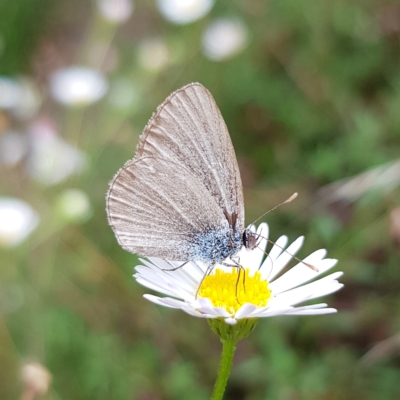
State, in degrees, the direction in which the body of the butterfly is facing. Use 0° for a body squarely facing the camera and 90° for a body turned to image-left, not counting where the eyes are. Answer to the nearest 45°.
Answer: approximately 270°

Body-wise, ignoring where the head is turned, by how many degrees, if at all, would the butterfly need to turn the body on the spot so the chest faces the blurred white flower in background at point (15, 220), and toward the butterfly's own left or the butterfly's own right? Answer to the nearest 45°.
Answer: approximately 135° to the butterfly's own left

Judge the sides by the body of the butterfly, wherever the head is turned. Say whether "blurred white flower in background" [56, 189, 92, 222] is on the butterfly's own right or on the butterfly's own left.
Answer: on the butterfly's own left

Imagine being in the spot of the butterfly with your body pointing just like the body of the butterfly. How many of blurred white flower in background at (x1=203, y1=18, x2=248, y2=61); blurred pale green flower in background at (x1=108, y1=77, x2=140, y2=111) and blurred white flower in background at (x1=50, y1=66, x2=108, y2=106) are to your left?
3

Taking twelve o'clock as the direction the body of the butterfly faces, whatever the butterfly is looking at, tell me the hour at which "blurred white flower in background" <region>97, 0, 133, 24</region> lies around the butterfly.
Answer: The blurred white flower in background is roughly at 9 o'clock from the butterfly.

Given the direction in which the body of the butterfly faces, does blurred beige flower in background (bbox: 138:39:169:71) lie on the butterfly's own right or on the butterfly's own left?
on the butterfly's own left

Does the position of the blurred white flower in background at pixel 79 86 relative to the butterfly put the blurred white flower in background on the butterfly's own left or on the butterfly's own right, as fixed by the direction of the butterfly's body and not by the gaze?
on the butterfly's own left

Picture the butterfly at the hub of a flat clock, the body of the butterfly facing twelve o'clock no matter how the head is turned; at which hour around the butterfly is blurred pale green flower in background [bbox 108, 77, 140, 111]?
The blurred pale green flower in background is roughly at 9 o'clock from the butterfly.

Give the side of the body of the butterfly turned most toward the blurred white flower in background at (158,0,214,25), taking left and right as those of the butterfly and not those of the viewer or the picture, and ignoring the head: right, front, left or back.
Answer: left

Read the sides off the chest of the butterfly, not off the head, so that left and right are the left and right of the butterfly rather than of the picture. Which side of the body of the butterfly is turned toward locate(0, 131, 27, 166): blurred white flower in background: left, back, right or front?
left
